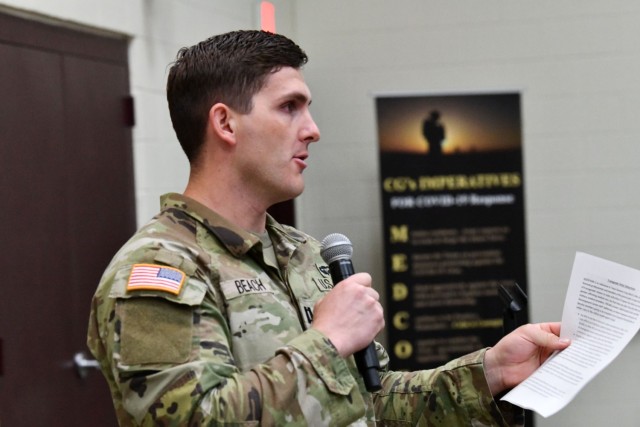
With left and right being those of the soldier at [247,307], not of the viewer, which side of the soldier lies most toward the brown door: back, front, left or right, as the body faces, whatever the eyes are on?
back

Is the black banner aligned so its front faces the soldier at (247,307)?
yes

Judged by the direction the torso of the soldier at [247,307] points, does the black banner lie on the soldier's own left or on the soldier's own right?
on the soldier's own left

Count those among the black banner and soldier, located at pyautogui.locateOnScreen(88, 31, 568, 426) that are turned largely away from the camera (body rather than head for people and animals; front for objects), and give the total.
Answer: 0

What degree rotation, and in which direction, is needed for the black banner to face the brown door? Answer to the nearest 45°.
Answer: approximately 45° to its right

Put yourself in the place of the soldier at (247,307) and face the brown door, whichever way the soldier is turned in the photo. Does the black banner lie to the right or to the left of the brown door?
right

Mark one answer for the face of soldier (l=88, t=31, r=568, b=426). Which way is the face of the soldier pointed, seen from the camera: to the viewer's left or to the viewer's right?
to the viewer's right

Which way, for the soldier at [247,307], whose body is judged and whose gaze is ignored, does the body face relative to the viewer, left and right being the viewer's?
facing the viewer and to the right of the viewer
